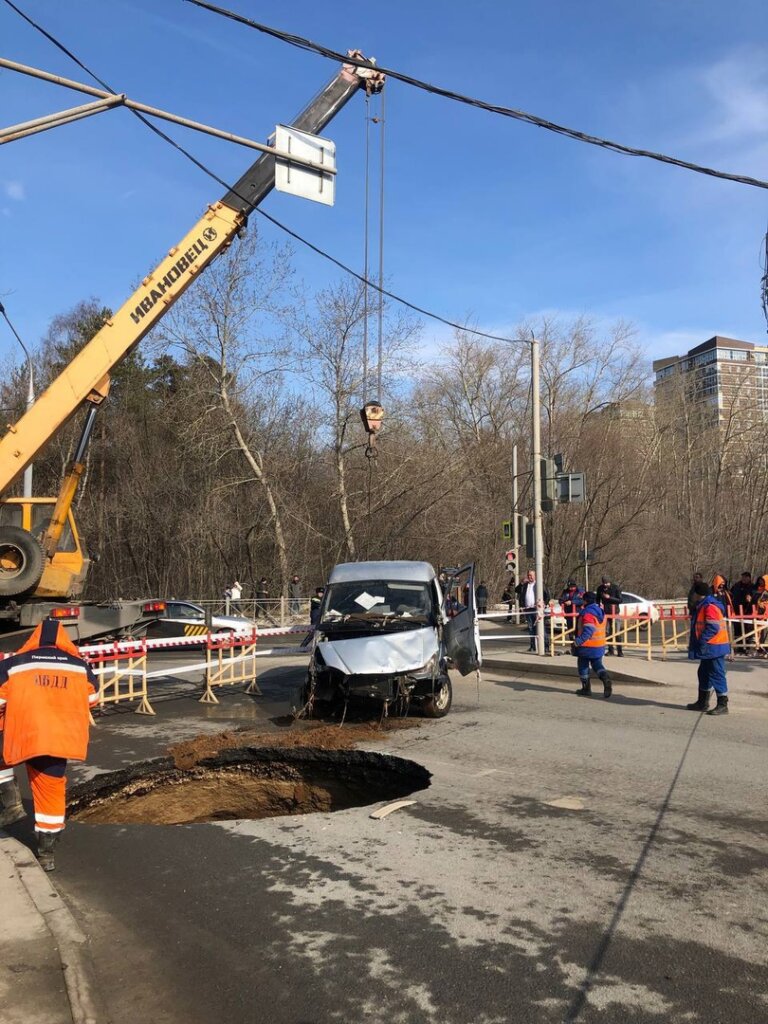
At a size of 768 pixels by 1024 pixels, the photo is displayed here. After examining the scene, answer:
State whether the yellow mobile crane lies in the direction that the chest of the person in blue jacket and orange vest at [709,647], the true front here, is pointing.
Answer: yes

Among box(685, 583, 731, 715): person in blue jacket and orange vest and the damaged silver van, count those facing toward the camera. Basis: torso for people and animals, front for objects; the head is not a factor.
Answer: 1

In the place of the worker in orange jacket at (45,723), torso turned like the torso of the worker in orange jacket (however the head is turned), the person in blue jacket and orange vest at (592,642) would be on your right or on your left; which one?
on your right

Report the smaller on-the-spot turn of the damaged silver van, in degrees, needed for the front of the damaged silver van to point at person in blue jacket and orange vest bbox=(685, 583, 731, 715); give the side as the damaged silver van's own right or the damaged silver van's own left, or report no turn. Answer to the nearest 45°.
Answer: approximately 90° to the damaged silver van's own left

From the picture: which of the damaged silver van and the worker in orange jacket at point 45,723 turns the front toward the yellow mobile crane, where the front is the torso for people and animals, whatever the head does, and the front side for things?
the worker in orange jacket

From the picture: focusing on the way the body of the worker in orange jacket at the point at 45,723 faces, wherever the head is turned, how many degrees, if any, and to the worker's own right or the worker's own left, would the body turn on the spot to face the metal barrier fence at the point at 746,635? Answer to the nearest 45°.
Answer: approximately 45° to the worker's own right

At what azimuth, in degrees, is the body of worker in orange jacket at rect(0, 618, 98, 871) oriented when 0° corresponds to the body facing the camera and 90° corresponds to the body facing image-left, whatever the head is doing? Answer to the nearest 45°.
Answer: approximately 180°

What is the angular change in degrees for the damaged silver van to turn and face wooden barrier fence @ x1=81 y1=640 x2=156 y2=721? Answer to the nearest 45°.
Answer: approximately 90° to its right

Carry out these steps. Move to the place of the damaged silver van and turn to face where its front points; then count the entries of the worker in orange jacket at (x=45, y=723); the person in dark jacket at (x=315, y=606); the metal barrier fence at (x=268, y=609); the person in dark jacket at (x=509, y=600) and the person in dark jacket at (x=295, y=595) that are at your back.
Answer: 4

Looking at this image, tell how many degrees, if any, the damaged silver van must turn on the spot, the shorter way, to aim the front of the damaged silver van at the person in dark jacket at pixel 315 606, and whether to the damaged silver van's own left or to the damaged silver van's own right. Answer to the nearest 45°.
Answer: approximately 180°

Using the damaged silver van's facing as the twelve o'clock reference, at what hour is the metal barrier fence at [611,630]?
The metal barrier fence is roughly at 7 o'clock from the damaged silver van.

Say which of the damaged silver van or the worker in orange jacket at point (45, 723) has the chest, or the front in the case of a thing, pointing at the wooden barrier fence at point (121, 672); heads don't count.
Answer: the worker in orange jacket

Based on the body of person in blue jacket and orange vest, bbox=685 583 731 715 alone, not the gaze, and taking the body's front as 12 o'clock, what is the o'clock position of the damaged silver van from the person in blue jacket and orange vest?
The damaged silver van is roughly at 11 o'clock from the person in blue jacket and orange vest.
